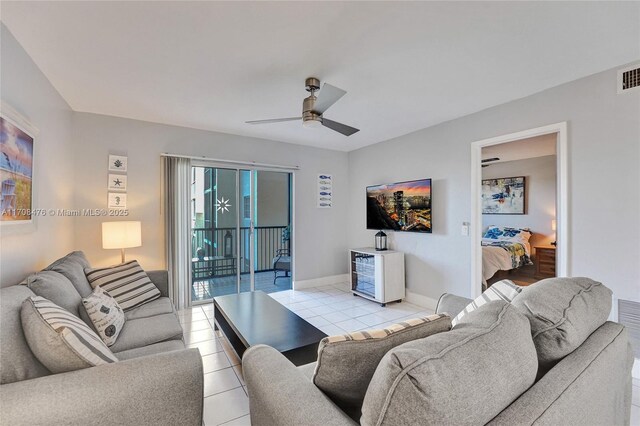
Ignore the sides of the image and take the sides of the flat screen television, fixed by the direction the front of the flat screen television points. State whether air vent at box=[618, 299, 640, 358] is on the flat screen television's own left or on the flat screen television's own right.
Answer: on the flat screen television's own left

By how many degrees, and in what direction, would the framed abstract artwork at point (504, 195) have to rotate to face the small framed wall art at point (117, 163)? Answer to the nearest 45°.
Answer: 0° — it already faces it

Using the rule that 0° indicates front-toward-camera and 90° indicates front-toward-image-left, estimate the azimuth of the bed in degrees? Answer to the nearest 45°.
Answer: approximately 45°

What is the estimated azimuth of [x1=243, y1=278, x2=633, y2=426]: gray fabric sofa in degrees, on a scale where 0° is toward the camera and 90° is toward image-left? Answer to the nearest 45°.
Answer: approximately 135°

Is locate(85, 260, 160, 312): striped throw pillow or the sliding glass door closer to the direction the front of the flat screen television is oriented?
the striped throw pillow

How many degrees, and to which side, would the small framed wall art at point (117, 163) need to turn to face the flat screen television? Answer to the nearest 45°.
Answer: approximately 45° to its left

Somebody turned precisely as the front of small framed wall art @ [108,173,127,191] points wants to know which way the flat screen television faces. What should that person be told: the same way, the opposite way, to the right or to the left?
to the right

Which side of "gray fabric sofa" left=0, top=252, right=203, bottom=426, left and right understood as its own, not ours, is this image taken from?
right

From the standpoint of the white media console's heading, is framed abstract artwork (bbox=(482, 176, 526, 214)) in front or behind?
behind

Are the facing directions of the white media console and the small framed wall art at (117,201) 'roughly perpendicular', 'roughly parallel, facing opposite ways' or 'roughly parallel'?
roughly perpendicular

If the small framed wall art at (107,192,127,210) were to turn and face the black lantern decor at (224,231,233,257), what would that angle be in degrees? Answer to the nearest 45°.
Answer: approximately 90° to its left

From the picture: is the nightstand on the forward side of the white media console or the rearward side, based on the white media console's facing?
on the rearward side

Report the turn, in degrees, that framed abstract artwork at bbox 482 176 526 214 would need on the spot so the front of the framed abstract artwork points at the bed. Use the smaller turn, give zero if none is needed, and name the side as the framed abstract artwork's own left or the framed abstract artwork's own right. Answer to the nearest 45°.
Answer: approximately 45° to the framed abstract artwork's own left
